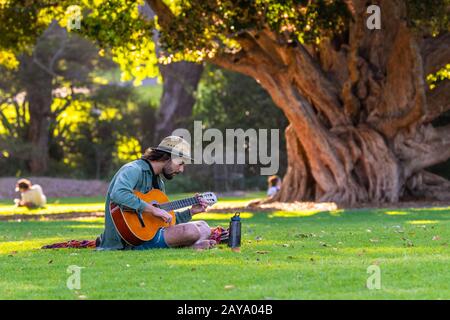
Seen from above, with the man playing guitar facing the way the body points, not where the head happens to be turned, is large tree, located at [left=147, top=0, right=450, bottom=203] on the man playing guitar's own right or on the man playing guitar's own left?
on the man playing guitar's own left

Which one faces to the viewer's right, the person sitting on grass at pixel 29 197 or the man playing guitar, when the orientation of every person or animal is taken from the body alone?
the man playing guitar

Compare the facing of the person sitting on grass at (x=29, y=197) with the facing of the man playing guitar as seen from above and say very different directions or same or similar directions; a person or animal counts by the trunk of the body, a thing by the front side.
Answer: very different directions

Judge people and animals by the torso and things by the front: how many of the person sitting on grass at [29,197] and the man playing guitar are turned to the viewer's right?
1

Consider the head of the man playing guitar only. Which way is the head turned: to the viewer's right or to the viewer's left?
to the viewer's right

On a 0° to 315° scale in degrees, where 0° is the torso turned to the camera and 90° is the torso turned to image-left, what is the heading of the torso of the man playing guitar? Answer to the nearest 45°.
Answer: approximately 270°
